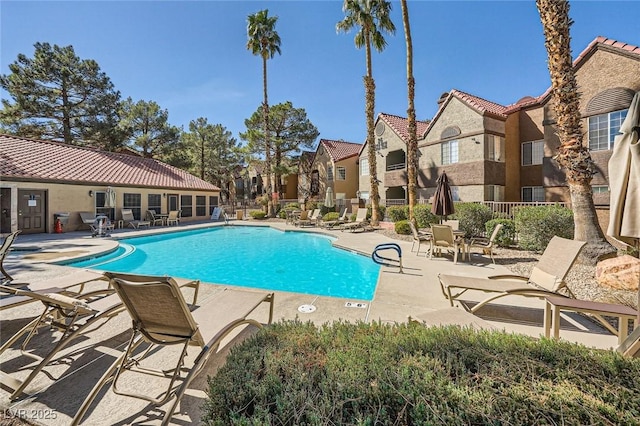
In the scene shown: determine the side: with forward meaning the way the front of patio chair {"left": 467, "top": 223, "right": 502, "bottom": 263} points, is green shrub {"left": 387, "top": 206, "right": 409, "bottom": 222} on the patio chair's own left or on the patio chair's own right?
on the patio chair's own right

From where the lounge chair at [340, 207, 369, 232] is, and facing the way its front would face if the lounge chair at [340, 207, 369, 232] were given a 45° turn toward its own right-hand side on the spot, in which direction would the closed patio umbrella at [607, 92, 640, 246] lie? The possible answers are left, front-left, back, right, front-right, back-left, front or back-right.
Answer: left

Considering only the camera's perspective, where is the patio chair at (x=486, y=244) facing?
facing to the left of the viewer

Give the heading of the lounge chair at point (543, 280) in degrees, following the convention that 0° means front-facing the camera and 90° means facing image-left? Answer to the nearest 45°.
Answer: approximately 45°

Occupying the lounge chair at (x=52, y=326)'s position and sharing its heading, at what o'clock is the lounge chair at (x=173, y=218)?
the lounge chair at (x=173, y=218) is roughly at 11 o'clock from the lounge chair at (x=52, y=326).

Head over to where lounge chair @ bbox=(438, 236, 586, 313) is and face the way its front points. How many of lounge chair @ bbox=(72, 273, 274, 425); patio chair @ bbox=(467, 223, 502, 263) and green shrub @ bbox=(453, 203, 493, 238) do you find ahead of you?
1

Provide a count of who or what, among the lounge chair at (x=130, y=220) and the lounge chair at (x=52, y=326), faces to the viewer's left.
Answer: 0

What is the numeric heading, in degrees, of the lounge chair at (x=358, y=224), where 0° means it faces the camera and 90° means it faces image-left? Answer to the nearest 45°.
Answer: approximately 45°

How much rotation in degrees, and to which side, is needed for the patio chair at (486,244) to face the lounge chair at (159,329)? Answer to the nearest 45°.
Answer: approximately 90° to its left

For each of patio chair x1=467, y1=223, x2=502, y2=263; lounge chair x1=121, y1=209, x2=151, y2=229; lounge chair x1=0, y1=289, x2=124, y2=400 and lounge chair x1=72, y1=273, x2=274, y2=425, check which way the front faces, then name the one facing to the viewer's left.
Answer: patio chair x1=467, y1=223, x2=502, y2=263
